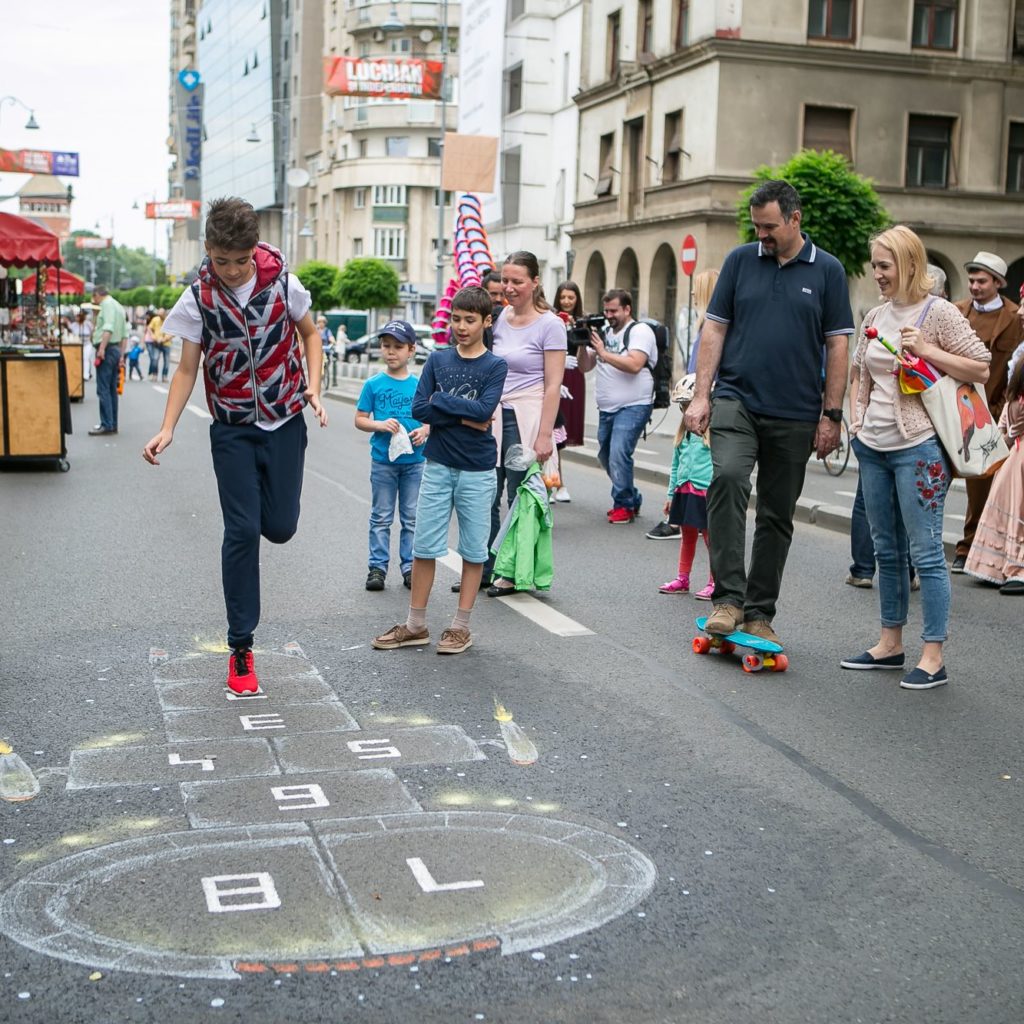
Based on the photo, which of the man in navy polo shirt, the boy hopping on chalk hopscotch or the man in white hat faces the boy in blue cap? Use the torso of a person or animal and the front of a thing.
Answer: the man in white hat

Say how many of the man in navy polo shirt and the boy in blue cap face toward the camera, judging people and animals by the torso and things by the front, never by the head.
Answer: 2

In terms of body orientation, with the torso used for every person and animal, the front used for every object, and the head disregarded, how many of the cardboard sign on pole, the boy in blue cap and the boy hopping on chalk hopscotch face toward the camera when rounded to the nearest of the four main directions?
3

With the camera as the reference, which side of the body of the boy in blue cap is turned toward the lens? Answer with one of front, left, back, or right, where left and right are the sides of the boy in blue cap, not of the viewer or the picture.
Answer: front

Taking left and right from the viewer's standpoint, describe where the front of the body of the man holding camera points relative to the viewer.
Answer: facing the viewer and to the left of the viewer

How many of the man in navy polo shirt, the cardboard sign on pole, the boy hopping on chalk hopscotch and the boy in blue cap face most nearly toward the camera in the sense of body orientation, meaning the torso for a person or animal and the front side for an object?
4

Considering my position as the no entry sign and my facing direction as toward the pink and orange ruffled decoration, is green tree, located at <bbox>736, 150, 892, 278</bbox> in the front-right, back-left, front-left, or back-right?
back-right

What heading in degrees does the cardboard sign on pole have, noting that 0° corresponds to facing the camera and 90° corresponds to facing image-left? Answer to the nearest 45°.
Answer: approximately 0°

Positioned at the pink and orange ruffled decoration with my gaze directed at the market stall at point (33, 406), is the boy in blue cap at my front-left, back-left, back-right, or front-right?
front-left

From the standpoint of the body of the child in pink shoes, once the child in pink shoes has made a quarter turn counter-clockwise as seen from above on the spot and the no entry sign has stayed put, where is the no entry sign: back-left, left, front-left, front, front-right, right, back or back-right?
back-left

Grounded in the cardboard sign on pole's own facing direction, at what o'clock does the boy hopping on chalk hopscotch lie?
The boy hopping on chalk hopscotch is roughly at 12 o'clock from the cardboard sign on pole.

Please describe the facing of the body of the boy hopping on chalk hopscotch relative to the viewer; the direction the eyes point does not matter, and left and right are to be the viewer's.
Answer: facing the viewer
